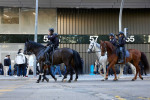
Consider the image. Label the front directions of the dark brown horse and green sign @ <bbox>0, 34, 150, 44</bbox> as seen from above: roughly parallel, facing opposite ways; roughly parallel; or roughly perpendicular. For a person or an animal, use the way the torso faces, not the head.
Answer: roughly perpendicular

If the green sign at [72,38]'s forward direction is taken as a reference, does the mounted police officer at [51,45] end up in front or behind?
in front

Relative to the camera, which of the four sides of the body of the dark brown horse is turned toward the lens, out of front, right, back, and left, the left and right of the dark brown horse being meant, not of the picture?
left

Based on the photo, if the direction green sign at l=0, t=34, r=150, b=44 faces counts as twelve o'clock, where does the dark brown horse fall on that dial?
The dark brown horse is roughly at 12 o'clock from the green sign.
